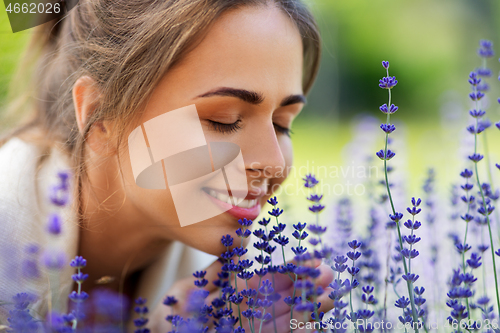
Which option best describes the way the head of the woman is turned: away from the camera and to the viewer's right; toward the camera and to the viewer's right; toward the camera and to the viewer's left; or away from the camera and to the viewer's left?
toward the camera and to the viewer's right

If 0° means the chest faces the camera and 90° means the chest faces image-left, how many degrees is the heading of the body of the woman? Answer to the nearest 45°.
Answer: approximately 315°
